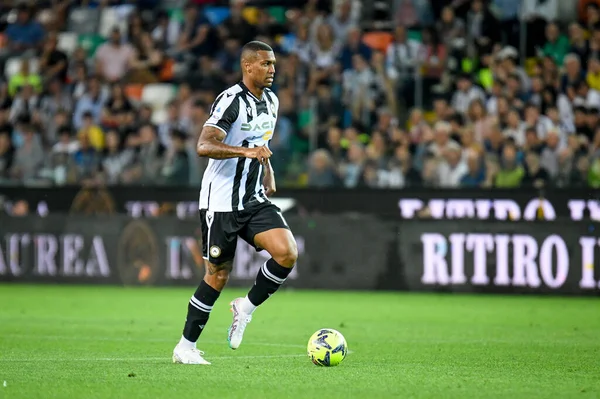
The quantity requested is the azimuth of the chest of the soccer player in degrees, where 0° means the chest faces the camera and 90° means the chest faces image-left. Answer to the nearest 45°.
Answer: approximately 315°

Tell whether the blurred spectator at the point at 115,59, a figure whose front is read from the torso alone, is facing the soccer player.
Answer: yes

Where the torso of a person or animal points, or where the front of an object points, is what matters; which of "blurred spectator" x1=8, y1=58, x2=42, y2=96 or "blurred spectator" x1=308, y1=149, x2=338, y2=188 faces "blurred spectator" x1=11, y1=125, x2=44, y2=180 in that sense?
"blurred spectator" x1=8, y1=58, x2=42, y2=96

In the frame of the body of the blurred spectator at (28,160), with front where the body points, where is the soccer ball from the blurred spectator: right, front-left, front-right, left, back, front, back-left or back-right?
front

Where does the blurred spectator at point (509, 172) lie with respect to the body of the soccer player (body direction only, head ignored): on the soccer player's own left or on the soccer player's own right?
on the soccer player's own left

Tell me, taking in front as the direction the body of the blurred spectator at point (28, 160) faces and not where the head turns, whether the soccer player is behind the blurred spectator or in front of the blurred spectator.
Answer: in front

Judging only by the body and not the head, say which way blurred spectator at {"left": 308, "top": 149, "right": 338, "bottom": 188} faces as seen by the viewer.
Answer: toward the camera

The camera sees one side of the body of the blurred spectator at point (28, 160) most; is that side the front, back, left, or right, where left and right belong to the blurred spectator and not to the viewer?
front

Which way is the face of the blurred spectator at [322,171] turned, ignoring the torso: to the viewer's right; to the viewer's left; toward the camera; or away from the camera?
toward the camera

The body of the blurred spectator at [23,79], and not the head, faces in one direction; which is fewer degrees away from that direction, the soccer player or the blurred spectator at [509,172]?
the soccer player

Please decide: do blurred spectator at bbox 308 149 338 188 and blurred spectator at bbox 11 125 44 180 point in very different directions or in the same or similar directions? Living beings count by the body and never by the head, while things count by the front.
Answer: same or similar directions

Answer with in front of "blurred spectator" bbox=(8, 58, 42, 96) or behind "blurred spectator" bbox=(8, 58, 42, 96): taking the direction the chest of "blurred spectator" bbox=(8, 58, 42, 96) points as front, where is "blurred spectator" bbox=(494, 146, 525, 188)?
in front

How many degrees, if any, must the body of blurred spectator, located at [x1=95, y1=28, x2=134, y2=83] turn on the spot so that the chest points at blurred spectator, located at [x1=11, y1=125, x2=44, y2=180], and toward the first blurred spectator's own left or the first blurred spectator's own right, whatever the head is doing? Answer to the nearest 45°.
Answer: approximately 45° to the first blurred spectator's own right

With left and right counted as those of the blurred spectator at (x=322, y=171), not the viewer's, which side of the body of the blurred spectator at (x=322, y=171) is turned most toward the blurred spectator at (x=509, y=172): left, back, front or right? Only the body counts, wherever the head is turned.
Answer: left

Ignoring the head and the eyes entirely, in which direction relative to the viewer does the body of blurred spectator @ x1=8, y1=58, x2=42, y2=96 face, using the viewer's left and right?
facing the viewer
